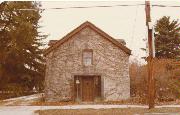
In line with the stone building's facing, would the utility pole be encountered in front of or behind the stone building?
in front

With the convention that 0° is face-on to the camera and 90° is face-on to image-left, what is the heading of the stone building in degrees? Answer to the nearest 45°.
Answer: approximately 0°

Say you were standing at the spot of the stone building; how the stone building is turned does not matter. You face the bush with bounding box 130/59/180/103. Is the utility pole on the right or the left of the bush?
right

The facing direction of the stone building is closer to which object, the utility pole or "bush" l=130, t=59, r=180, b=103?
the utility pole

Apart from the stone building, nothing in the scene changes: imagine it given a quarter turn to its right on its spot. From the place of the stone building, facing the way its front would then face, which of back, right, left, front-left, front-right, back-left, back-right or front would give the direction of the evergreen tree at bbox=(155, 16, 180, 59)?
back-right
